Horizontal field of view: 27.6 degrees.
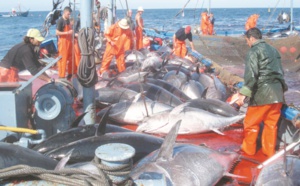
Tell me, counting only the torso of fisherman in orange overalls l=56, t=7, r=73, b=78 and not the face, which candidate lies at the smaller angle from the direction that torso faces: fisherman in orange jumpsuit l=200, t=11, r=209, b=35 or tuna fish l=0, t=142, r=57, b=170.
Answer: the tuna fish

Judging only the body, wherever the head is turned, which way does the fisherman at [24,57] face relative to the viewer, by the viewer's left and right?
facing to the right of the viewer

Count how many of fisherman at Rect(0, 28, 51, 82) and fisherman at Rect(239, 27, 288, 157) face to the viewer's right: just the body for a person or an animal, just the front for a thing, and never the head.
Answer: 1

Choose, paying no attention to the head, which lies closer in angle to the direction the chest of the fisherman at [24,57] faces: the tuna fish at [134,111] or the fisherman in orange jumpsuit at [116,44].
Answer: the tuna fish

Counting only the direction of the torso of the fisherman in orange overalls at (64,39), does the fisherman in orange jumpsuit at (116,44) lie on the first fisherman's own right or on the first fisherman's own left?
on the first fisherman's own left

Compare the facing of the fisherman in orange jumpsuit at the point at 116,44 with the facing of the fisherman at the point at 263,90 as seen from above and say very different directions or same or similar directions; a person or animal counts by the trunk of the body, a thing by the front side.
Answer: very different directions

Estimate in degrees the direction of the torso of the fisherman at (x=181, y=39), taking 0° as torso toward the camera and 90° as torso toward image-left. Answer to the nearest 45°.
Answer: approximately 315°
